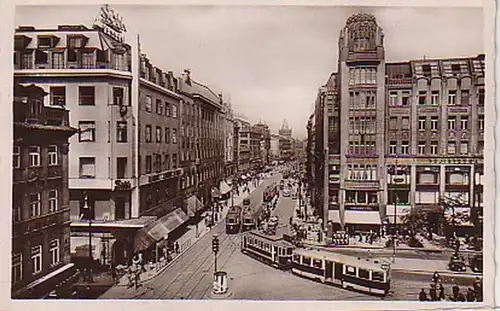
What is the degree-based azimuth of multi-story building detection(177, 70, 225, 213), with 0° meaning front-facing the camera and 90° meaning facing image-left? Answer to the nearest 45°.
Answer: approximately 315°

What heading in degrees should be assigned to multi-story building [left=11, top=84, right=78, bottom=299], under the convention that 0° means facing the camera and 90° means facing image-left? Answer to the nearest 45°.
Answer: approximately 315°

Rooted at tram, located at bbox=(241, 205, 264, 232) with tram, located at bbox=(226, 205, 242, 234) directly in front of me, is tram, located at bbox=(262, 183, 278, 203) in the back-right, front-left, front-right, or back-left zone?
back-right

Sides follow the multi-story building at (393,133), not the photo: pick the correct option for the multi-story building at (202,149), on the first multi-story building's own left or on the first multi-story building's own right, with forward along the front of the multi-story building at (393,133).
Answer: on the first multi-story building's own right
